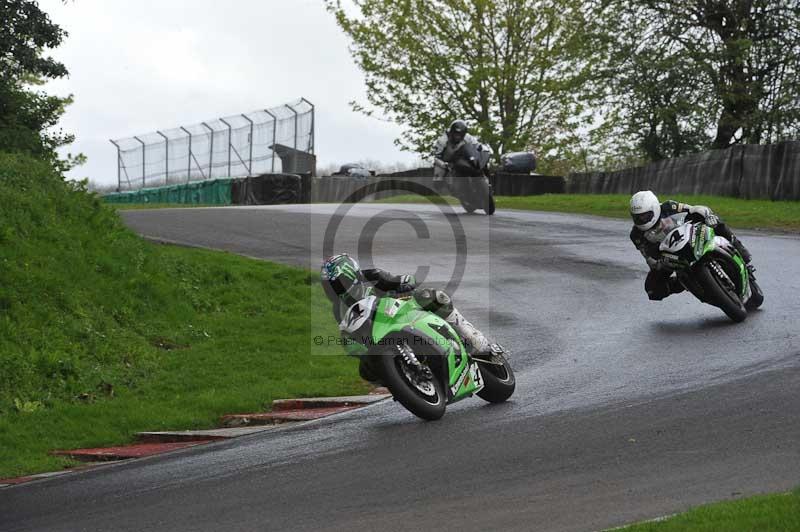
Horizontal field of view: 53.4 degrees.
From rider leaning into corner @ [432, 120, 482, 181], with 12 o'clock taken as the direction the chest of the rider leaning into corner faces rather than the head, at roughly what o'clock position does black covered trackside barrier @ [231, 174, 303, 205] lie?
The black covered trackside barrier is roughly at 5 o'clock from the rider leaning into corner.

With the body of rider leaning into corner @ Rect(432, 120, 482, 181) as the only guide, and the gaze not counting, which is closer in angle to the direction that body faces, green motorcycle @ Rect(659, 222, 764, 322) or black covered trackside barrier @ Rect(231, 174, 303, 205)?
the green motorcycle

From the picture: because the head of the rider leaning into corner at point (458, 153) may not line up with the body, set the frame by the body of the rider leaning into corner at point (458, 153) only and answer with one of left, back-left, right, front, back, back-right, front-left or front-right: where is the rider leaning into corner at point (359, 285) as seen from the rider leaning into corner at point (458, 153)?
front

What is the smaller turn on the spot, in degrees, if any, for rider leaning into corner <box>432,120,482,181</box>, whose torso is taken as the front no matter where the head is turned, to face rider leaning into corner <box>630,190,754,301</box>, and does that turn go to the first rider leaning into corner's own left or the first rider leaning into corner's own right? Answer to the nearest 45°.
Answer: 0° — they already face them

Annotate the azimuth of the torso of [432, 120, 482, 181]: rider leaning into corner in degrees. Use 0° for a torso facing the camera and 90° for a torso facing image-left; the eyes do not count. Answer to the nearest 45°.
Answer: approximately 0°

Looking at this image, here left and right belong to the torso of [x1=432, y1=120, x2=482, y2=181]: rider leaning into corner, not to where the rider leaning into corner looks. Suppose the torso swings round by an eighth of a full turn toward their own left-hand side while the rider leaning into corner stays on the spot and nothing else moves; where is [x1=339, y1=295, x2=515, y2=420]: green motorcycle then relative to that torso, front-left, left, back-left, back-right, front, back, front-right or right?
front-right

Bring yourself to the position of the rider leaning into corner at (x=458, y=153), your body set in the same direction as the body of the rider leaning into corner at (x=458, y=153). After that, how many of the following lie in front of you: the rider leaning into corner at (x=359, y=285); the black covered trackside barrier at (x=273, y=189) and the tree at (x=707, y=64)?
1

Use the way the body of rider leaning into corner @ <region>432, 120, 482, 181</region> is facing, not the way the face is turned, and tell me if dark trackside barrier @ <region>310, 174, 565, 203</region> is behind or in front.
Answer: behind

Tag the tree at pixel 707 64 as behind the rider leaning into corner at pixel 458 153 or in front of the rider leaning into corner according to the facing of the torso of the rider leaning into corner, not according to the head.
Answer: behind

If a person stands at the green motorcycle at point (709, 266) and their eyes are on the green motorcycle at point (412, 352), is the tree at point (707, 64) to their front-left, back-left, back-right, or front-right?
back-right

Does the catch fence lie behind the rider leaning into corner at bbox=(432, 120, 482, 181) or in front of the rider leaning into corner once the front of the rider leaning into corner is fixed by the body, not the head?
behind

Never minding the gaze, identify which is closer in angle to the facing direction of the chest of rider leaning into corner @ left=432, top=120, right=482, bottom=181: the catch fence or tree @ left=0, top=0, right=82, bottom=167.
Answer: the tree
